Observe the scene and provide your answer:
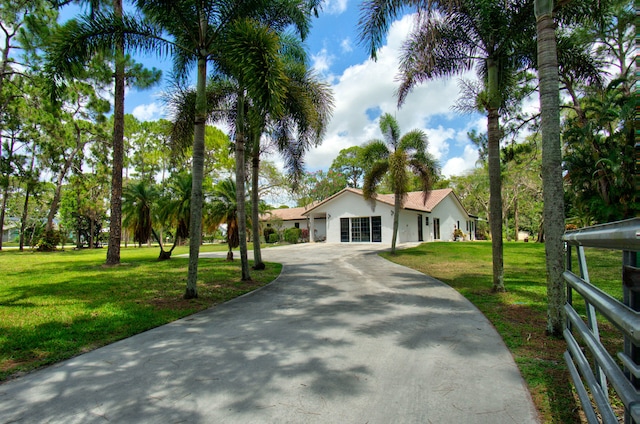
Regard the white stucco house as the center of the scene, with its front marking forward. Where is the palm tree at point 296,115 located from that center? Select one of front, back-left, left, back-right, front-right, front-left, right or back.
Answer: front

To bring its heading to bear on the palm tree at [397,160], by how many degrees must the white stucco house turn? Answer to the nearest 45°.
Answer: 0° — it already faces it

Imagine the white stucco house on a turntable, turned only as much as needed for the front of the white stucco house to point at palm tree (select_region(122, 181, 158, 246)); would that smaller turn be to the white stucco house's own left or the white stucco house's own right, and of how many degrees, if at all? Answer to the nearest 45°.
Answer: approximately 45° to the white stucco house's own right

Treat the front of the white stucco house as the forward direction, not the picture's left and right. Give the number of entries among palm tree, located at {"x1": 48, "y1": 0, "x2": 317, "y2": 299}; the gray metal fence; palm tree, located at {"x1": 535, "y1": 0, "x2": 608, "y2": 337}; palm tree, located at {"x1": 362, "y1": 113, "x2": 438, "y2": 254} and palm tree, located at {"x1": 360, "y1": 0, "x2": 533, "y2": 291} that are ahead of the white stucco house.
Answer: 5

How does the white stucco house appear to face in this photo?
toward the camera

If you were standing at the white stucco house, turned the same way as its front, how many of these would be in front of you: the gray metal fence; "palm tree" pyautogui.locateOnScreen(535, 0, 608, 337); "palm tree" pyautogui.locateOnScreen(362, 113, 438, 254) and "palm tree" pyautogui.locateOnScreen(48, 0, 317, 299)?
4

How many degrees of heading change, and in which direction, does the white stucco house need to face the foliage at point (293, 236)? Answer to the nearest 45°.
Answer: approximately 135° to its right

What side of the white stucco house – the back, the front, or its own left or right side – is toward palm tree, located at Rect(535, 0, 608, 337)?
front

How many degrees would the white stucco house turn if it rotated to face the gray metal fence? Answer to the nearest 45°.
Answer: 0° — it already faces it

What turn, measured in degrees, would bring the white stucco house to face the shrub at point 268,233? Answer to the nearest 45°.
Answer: approximately 135° to its right

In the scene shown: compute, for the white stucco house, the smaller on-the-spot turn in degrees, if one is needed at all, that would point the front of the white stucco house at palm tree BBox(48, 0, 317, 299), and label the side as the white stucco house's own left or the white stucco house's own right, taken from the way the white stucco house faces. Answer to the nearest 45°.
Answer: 0° — it already faces it

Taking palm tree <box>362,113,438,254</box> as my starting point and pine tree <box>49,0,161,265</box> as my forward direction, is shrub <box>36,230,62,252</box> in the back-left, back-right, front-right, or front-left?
front-right

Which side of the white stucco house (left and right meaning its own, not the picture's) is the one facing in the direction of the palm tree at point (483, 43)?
front
